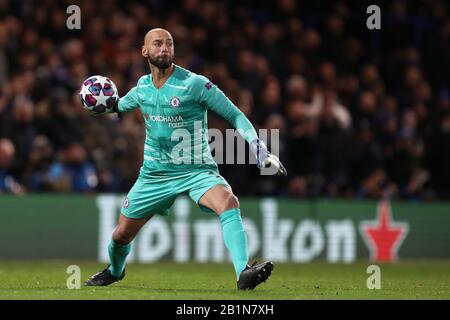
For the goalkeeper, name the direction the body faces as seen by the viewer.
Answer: toward the camera
